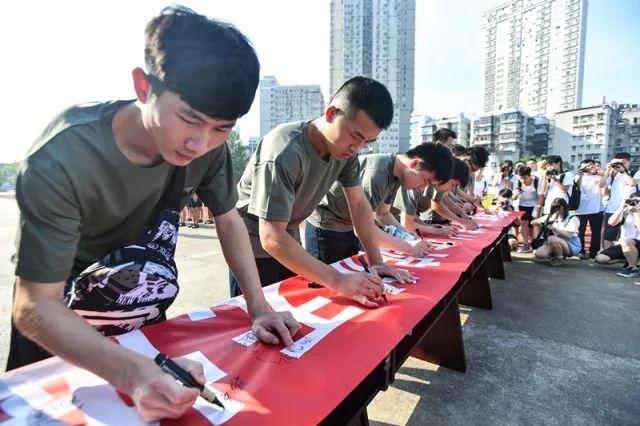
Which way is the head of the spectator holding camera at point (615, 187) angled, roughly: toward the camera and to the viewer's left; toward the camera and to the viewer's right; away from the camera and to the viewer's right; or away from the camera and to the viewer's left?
toward the camera and to the viewer's left

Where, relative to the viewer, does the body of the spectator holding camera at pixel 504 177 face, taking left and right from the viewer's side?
facing the viewer and to the left of the viewer

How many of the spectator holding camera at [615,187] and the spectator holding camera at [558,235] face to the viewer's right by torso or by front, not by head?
0

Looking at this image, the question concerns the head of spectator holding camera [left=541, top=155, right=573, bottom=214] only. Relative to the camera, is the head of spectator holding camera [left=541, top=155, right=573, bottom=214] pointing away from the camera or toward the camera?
toward the camera

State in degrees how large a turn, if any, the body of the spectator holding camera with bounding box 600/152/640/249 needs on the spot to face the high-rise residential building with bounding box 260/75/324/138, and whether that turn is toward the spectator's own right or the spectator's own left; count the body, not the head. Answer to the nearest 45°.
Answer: approximately 90° to the spectator's own right

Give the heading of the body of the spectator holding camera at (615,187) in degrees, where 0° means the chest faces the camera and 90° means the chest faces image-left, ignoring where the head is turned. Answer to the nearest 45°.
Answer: approximately 45°

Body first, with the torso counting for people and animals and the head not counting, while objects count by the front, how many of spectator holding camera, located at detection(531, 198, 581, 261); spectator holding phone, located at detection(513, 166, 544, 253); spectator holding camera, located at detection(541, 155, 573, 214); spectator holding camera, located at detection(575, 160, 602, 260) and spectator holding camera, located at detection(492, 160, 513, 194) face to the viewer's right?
0

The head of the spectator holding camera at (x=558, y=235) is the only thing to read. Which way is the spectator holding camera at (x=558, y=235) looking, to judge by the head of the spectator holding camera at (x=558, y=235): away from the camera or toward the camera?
toward the camera

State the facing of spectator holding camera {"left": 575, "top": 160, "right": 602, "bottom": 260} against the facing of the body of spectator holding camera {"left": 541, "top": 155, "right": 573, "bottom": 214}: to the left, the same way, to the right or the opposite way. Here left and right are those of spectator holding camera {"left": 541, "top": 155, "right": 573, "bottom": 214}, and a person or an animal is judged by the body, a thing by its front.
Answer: the same way

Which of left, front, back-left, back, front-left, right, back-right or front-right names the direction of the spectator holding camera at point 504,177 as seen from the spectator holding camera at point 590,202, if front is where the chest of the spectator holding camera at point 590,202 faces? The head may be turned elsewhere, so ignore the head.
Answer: right

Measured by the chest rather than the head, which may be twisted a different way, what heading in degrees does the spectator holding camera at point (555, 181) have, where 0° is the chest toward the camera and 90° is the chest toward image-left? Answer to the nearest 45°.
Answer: approximately 45°

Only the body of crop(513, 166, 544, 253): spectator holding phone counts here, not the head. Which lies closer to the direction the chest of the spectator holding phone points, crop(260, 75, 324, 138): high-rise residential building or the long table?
the long table

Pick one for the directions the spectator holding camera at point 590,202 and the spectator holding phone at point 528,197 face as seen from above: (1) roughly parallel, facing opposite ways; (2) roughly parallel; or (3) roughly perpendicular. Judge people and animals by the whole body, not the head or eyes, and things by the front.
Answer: roughly parallel

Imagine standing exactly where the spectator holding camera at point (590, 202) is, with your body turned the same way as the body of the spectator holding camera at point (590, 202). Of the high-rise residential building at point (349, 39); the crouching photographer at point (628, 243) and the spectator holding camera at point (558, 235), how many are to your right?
1

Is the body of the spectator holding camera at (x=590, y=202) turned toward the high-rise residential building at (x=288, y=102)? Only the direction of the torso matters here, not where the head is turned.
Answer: no

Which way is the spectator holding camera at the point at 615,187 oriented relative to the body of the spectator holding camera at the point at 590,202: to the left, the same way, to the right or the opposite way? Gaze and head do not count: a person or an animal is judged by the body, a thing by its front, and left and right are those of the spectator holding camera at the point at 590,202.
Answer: the same way

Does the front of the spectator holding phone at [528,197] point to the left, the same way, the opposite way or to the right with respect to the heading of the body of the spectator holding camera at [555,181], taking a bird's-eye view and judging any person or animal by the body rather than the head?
the same way

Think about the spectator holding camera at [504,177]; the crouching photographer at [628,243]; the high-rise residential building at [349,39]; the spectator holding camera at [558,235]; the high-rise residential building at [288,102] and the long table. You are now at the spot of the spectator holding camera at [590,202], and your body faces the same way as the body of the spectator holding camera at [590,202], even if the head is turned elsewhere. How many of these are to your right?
3

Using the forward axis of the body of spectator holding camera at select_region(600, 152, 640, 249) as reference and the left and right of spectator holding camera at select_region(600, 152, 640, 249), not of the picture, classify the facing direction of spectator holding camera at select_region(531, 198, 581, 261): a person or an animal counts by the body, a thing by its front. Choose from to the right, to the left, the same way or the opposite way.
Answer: the same way

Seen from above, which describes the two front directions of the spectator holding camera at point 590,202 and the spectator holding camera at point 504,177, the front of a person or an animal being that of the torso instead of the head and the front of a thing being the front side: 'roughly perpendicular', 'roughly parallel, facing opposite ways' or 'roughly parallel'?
roughly parallel
